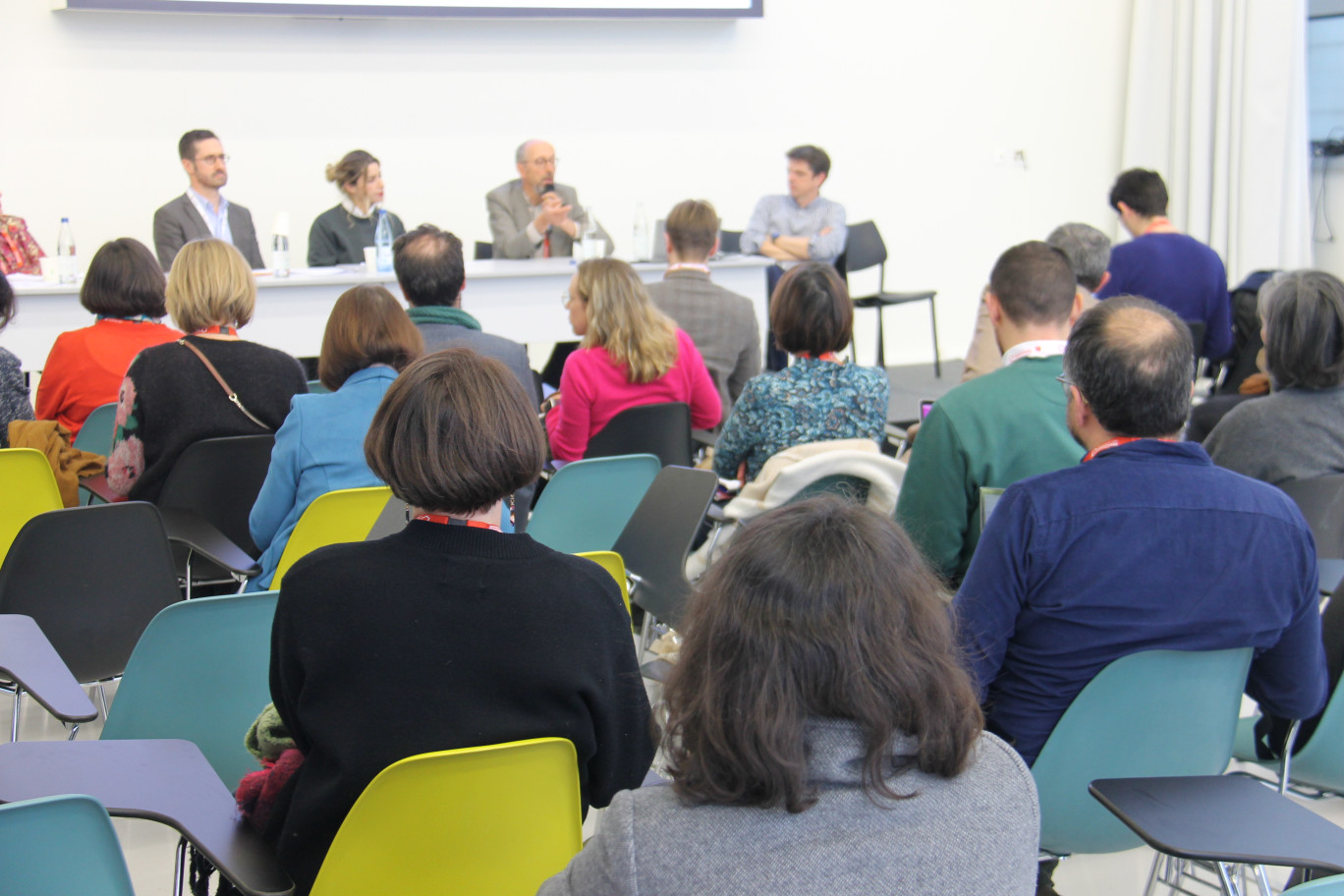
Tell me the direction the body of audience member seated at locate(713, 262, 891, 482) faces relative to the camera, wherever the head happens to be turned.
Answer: away from the camera

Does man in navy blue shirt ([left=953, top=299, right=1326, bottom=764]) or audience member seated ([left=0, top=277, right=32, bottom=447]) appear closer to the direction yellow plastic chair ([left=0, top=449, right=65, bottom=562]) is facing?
the audience member seated

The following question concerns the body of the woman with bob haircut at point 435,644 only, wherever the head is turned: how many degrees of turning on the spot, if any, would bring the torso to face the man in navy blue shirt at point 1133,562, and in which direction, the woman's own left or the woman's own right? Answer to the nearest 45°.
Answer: approximately 90° to the woman's own right

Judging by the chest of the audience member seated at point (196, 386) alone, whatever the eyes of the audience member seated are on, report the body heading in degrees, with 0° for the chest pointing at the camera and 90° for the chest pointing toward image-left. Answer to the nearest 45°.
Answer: approximately 180°

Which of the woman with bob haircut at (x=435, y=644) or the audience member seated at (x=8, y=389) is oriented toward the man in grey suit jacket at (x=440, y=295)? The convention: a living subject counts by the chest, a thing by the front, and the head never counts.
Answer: the woman with bob haircut

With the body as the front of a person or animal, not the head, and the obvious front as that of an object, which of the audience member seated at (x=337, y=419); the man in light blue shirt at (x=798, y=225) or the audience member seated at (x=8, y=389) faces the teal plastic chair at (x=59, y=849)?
the man in light blue shirt

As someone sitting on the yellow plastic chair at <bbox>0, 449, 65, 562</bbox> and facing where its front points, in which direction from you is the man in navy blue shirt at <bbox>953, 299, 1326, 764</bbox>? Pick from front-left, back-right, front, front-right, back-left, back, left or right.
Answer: back-right

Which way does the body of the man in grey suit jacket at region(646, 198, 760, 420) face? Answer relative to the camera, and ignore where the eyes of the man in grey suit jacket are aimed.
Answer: away from the camera

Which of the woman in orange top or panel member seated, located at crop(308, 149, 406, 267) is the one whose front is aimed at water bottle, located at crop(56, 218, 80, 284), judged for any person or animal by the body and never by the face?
the woman in orange top

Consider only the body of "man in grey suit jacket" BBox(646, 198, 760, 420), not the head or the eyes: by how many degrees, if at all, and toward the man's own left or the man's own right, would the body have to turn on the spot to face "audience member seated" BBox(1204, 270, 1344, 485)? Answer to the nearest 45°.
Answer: approximately 135° to the man's own right

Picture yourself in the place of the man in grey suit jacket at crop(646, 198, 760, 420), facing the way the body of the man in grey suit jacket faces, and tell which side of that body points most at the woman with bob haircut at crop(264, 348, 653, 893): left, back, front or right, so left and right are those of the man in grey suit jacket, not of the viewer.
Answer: back

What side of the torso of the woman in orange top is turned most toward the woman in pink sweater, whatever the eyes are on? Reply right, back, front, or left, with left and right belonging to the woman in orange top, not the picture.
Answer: right

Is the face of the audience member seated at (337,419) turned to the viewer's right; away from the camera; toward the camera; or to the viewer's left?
away from the camera

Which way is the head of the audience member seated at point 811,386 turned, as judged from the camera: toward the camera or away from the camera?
away from the camera
